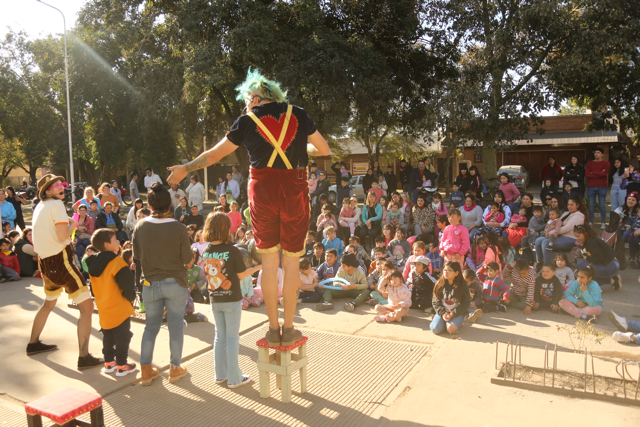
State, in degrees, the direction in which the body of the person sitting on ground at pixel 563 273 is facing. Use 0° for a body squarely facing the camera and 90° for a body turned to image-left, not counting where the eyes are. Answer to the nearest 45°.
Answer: approximately 45°

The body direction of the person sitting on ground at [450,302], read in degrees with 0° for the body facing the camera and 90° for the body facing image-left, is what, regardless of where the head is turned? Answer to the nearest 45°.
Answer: approximately 45°

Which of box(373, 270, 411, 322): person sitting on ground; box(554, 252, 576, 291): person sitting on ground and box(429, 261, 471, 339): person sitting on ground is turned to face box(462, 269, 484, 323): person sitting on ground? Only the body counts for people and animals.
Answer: box(554, 252, 576, 291): person sitting on ground

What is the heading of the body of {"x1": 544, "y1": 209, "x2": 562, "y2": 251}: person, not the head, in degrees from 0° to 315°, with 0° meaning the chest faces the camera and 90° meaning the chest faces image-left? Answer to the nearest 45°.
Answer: approximately 45°

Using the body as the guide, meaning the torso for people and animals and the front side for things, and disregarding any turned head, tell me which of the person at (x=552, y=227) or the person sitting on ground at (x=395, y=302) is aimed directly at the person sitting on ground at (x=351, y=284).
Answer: the person at (x=552, y=227)

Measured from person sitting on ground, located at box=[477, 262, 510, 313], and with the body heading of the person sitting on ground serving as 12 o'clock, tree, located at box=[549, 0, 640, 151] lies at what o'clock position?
The tree is roughly at 5 o'clock from the person sitting on ground.

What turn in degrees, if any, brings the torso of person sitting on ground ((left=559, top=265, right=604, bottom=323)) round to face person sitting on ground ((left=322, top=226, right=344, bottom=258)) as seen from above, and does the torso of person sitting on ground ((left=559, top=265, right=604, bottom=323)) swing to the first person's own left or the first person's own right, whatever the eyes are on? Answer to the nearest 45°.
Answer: approximately 45° to the first person's own right

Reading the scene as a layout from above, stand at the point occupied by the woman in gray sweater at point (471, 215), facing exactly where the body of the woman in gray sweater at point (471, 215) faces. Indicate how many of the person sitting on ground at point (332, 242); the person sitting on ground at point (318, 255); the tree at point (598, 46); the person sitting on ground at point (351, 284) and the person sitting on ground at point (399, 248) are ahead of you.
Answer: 4
